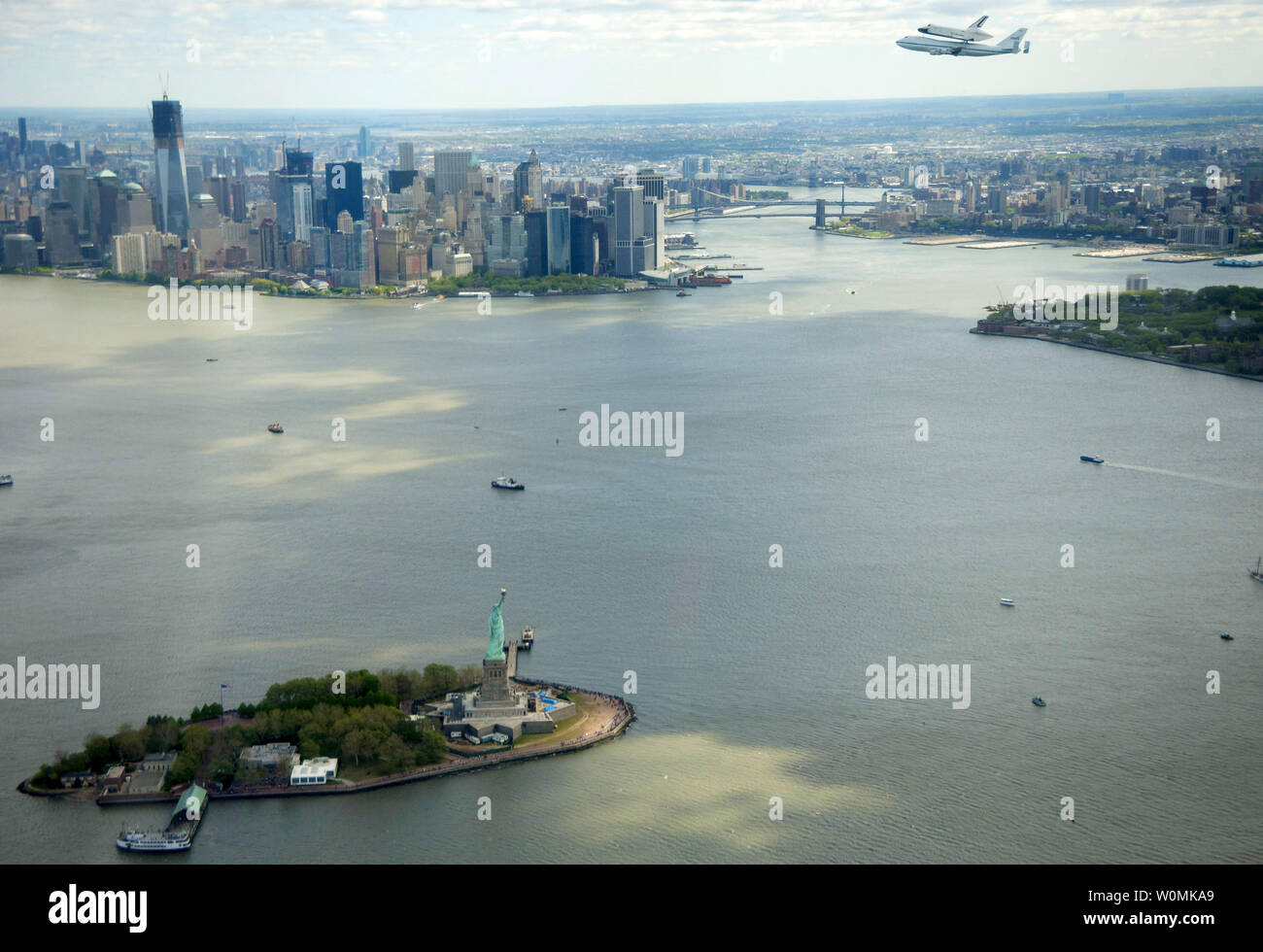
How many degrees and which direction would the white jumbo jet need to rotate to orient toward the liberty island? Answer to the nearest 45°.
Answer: approximately 45° to its left

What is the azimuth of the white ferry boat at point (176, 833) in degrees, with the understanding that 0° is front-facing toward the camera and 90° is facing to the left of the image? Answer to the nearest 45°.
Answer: approximately 90°

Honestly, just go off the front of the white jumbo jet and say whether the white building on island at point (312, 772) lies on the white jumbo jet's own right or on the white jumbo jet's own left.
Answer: on the white jumbo jet's own left

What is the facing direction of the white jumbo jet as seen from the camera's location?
facing to the left of the viewer
